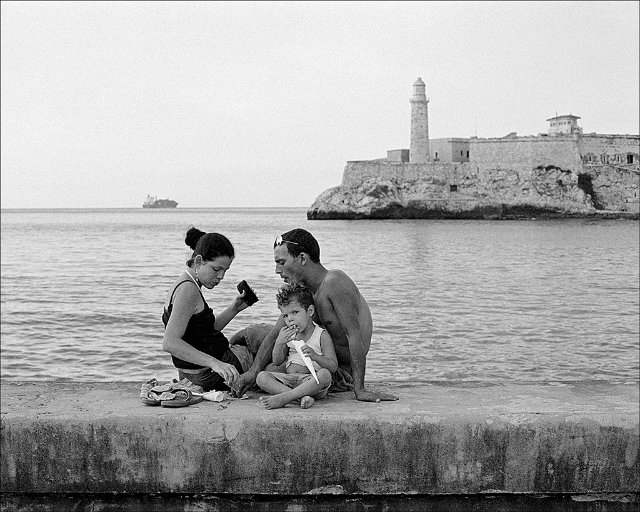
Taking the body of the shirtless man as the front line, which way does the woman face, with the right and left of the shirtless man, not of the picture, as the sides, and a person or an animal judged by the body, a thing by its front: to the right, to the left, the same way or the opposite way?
the opposite way

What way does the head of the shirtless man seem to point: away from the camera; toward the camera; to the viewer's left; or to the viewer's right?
to the viewer's left

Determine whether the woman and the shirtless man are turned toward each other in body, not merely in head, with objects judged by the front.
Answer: yes

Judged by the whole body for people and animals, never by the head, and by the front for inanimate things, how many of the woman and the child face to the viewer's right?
1

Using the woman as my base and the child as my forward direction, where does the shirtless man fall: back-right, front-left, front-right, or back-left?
front-left

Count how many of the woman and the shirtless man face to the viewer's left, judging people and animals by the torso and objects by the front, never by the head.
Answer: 1

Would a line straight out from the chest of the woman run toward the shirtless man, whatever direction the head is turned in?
yes

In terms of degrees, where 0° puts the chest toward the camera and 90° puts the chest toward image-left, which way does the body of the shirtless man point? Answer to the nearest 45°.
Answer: approximately 90°

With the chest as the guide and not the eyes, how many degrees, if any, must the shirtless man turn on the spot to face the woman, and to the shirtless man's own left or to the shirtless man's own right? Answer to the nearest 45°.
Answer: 0° — they already face them

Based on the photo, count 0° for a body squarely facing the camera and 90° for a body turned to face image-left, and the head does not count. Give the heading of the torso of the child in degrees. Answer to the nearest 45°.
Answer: approximately 45°

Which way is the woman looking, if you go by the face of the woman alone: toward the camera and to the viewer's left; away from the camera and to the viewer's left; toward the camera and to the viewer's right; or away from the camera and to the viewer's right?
toward the camera and to the viewer's right

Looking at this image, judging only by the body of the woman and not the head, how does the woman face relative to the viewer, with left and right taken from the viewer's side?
facing to the right of the viewer
